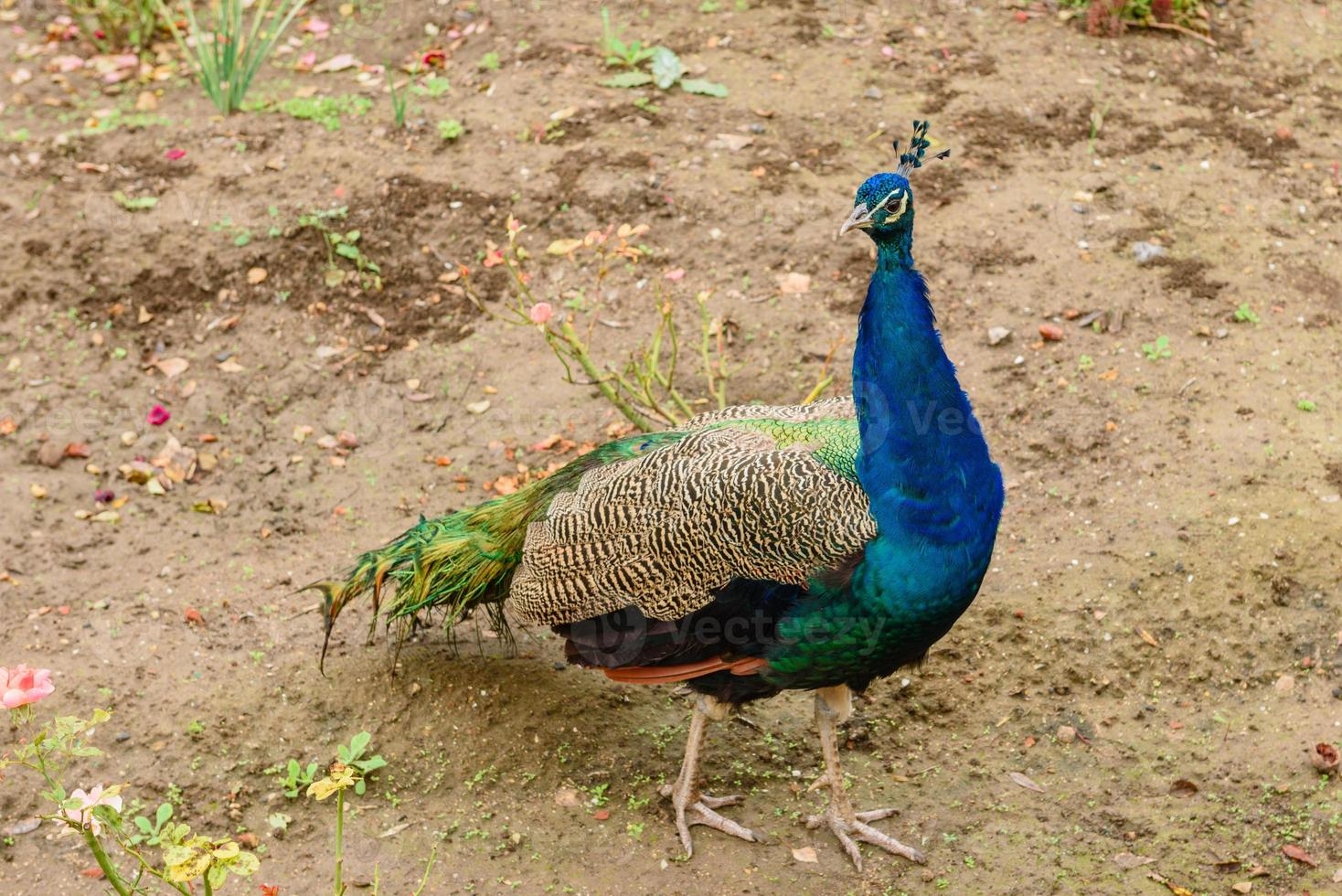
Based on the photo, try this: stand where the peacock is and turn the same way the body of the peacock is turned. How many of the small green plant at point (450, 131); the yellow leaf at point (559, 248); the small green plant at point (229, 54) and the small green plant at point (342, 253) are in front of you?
0

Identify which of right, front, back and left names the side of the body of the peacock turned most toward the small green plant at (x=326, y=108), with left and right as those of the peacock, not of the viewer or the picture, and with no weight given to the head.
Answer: back

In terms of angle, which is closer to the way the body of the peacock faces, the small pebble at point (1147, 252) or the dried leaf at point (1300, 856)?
the dried leaf

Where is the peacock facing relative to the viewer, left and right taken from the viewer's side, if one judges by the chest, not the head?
facing the viewer and to the right of the viewer

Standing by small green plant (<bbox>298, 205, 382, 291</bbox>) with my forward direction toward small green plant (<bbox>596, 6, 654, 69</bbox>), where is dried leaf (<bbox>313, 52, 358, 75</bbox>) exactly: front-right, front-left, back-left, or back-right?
front-left

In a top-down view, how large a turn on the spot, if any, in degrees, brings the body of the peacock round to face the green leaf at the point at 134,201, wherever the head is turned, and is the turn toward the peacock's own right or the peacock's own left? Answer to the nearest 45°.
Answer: approximately 180°

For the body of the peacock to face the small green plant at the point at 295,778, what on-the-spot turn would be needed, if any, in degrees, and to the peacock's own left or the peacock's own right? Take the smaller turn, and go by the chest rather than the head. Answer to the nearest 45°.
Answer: approximately 135° to the peacock's own right

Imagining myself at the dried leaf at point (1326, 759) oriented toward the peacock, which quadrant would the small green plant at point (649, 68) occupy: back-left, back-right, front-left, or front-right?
front-right

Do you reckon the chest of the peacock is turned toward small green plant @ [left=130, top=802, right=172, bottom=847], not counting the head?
no

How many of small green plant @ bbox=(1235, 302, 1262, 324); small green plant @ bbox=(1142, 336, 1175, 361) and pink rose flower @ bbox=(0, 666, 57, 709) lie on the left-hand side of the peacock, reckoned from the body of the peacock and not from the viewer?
2

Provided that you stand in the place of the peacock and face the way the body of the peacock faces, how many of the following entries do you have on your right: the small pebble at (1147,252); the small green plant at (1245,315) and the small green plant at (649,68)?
0

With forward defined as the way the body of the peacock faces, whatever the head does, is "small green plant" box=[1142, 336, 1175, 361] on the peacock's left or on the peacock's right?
on the peacock's left

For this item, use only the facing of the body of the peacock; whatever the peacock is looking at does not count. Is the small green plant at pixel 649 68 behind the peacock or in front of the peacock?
behind

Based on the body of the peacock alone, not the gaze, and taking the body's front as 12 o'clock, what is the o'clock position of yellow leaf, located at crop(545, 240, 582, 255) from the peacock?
The yellow leaf is roughly at 7 o'clock from the peacock.

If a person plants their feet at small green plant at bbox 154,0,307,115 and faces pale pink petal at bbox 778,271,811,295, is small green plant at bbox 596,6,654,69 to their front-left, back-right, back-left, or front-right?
front-left

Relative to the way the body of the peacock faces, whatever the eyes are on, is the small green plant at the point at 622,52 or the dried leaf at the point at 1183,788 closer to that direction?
the dried leaf

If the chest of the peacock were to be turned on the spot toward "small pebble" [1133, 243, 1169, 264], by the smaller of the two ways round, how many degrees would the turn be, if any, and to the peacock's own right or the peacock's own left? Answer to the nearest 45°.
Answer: approximately 90° to the peacock's own left
